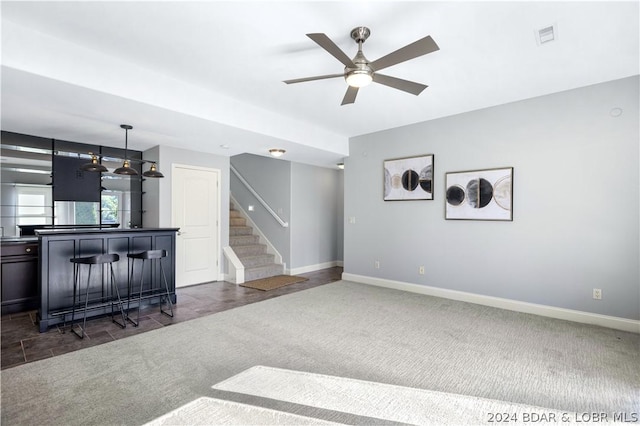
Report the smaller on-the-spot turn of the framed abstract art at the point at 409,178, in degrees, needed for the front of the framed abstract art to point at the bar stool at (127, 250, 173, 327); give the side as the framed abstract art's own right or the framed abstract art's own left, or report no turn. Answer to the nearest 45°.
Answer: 0° — it already faces it

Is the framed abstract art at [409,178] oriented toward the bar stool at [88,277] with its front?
yes

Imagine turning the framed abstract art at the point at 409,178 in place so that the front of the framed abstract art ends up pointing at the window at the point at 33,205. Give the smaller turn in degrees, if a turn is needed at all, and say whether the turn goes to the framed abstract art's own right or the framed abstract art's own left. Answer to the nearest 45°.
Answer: approximately 45° to the framed abstract art's own right

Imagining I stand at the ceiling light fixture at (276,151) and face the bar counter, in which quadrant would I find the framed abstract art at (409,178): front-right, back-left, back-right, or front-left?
back-left

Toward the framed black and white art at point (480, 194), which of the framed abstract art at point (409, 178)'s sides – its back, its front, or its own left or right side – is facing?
left

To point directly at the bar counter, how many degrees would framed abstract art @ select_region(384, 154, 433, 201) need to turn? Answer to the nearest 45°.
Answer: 0° — it already faces it

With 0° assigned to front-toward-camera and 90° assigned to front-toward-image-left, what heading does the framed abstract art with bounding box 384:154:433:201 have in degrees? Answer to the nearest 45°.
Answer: approximately 45°
